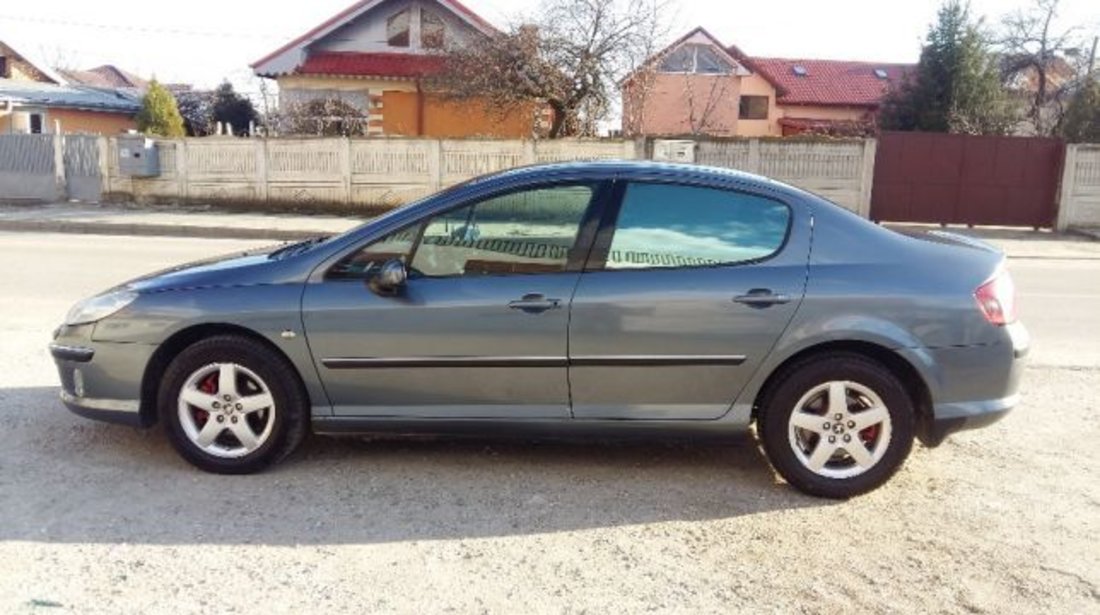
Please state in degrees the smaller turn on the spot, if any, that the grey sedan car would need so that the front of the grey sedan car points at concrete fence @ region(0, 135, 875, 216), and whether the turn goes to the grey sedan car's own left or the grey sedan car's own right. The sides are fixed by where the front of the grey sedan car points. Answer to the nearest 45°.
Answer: approximately 90° to the grey sedan car's own right

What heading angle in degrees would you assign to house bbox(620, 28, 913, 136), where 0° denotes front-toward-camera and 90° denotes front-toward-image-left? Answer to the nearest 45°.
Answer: approximately 0°

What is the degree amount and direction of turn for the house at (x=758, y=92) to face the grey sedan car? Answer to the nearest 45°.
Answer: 0° — it already faces it

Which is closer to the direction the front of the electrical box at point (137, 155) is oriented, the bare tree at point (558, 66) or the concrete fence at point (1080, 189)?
the concrete fence

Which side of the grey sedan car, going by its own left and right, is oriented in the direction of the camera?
left

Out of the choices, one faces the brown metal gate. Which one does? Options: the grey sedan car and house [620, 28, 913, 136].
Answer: the house

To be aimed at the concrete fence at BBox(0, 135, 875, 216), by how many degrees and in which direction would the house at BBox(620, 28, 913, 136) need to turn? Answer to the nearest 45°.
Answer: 0° — it already faces it

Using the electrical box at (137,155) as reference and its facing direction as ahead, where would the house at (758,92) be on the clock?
The house is roughly at 8 o'clock from the electrical box.

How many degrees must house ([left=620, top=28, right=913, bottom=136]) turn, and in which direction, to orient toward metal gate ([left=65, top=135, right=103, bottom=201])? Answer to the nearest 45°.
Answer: approximately 45° to its right

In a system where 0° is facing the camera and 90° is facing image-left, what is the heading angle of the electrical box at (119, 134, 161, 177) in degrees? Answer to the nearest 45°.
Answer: approximately 0°

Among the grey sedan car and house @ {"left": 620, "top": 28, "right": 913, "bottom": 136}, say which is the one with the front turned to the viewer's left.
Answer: the grey sedan car

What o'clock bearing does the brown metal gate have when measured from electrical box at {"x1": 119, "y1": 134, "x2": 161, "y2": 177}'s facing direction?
The brown metal gate is roughly at 10 o'clock from the electrical box.

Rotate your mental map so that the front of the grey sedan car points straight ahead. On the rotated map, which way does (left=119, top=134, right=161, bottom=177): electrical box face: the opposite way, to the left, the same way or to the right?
to the left
